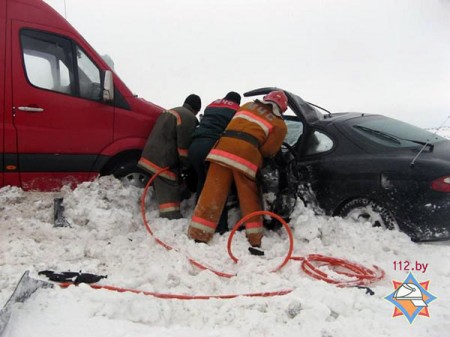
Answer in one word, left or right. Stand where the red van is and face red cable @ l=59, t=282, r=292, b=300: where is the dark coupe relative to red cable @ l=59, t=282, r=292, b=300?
left

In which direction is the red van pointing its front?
to the viewer's right

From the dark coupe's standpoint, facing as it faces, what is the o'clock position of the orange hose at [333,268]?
The orange hose is roughly at 8 o'clock from the dark coupe.

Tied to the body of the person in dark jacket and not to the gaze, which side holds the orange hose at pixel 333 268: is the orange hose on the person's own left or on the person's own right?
on the person's own right

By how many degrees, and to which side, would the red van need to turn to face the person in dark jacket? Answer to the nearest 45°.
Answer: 0° — it already faces them

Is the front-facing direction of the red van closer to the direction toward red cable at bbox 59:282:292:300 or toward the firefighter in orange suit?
the firefighter in orange suit

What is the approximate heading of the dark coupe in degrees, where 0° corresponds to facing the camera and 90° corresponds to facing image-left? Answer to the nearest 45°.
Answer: approximately 135°

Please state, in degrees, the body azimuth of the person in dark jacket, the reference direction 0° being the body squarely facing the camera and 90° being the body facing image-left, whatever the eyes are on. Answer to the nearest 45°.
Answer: approximately 225°

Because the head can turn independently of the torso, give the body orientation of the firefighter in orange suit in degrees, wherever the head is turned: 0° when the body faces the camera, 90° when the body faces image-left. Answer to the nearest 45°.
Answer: approximately 225°

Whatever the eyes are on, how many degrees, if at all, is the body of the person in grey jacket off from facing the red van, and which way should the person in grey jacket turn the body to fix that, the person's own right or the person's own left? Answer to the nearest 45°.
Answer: approximately 135° to the person's own left

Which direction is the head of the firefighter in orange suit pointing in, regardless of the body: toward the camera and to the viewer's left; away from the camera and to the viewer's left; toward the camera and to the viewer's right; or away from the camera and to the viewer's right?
away from the camera and to the viewer's right

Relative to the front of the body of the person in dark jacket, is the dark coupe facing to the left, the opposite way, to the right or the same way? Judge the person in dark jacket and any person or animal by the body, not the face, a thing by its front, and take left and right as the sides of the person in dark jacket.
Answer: to the left

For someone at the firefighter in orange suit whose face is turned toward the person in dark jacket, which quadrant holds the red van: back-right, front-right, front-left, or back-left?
front-left

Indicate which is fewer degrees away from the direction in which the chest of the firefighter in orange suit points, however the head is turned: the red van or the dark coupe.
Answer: the dark coupe

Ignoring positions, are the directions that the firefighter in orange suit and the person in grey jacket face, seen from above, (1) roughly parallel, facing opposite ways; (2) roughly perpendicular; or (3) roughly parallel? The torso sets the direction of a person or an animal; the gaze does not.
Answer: roughly parallel

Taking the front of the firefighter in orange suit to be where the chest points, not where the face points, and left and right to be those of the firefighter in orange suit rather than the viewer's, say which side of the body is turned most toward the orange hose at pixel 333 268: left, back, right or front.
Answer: right

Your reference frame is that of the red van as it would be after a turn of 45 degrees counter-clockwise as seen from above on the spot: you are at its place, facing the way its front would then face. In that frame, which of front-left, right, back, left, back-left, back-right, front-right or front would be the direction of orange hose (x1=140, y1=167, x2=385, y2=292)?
right
